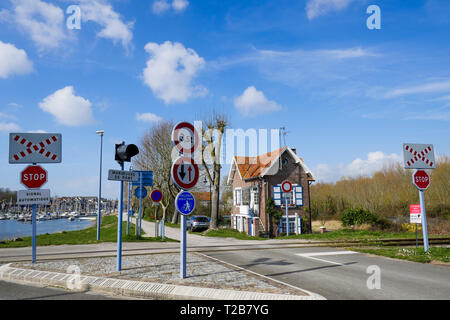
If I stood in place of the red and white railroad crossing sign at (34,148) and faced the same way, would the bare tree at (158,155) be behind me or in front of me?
behind

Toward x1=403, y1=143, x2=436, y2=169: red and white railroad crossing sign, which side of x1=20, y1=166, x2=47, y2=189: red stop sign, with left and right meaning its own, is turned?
left

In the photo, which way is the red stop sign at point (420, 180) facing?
toward the camera

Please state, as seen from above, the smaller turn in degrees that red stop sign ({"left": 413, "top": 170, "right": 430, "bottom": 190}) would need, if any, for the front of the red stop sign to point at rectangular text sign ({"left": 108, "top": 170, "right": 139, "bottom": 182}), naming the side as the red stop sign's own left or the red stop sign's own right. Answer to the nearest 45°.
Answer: approximately 45° to the red stop sign's own right

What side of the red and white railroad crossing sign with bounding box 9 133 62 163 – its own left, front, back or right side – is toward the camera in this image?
front

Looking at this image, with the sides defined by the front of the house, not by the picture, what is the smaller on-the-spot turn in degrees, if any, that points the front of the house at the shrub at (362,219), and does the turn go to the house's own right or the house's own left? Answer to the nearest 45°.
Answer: approximately 135° to the house's own left

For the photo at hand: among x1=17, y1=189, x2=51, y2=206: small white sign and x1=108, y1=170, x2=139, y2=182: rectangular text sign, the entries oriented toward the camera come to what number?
2

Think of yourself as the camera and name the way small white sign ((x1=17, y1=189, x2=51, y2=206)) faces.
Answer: facing the viewer

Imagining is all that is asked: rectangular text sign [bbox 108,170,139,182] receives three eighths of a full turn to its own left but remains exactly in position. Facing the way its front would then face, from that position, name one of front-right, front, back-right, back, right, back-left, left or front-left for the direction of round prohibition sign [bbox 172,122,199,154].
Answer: right

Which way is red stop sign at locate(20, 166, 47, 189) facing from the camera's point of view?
toward the camera

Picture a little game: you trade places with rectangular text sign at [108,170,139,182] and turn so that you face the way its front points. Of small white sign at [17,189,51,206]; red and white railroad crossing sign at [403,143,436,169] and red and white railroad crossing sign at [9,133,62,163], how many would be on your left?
1
